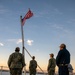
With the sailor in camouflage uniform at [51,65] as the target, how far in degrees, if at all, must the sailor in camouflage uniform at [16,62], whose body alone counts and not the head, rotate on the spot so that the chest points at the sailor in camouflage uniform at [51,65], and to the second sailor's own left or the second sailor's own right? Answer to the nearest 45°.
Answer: approximately 45° to the second sailor's own right

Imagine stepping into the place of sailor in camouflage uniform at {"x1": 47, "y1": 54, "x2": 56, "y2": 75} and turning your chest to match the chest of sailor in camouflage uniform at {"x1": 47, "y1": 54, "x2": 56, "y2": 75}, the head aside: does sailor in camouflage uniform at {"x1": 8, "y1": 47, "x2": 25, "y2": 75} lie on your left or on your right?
on your left

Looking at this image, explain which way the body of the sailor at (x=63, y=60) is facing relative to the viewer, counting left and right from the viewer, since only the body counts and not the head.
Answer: facing away from the viewer and to the left of the viewer

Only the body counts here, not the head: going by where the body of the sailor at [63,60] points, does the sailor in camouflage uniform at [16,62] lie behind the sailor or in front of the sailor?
in front

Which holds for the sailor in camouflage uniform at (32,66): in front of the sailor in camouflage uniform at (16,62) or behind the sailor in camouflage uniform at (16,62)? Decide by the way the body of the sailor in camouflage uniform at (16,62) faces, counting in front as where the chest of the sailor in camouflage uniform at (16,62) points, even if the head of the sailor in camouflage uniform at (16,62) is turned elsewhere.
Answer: in front

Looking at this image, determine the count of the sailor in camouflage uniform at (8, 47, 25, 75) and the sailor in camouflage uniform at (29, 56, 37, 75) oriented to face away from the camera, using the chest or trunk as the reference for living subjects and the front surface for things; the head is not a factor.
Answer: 2

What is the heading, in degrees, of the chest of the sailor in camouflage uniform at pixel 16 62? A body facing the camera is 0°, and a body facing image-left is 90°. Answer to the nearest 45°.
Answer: approximately 180°

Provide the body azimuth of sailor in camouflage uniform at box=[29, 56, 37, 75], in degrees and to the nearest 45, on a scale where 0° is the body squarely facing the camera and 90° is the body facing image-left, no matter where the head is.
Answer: approximately 180°

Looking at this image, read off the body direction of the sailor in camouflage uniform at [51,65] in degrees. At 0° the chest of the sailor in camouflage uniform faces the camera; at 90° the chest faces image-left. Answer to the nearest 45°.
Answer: approximately 135°
